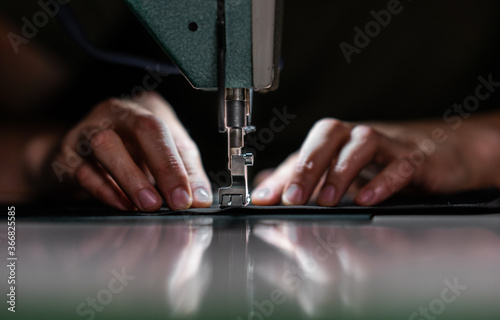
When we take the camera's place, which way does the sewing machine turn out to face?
facing away from the viewer
